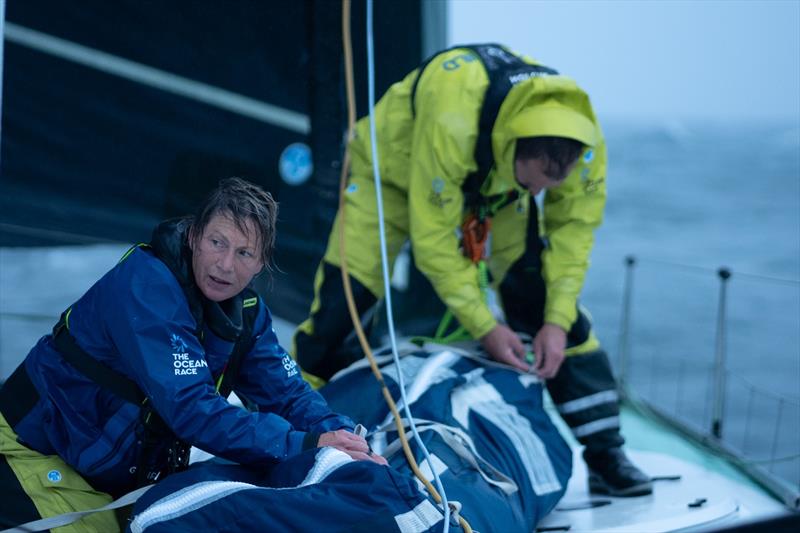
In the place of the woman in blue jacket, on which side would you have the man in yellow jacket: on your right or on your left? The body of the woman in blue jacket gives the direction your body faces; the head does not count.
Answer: on your left

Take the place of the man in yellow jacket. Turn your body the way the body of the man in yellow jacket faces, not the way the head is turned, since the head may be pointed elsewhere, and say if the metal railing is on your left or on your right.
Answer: on your left

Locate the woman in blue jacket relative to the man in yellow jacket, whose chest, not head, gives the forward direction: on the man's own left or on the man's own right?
on the man's own right

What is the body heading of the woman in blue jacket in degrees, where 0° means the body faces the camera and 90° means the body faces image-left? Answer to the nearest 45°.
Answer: approximately 315°

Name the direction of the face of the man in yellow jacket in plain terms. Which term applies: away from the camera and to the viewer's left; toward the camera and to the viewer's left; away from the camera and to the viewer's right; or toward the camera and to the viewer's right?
toward the camera and to the viewer's left
